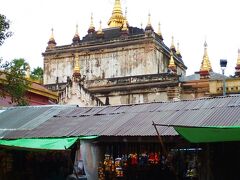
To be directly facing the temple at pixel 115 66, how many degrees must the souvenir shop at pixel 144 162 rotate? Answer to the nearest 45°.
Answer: approximately 180°

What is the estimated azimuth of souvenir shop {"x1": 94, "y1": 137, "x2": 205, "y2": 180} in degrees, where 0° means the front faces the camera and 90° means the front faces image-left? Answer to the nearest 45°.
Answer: approximately 0°

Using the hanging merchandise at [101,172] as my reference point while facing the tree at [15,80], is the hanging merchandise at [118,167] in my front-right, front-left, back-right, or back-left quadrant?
back-right

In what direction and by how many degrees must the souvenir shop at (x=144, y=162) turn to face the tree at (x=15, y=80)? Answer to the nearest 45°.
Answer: approximately 90° to its right
